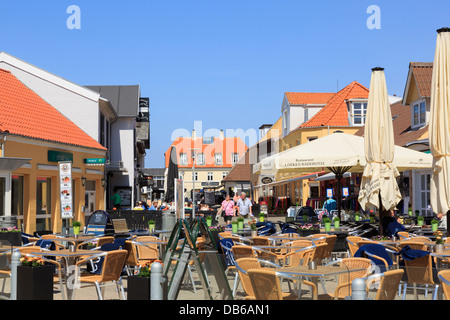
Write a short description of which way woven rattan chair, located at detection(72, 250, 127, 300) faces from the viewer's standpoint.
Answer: facing away from the viewer and to the left of the viewer

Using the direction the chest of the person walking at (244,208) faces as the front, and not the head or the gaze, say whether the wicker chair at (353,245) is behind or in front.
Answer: in front

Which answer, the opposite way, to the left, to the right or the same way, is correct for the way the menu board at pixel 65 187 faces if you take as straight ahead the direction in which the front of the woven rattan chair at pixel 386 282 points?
the opposite way

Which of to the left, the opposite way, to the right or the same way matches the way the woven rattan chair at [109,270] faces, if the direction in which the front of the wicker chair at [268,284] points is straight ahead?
to the left

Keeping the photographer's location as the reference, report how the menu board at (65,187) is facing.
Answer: facing the viewer

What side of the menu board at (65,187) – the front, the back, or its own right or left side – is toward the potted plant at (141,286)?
front

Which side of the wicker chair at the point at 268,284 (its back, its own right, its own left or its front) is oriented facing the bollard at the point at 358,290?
right

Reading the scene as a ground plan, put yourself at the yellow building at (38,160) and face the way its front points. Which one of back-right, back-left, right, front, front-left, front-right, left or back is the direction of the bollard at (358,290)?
front-right

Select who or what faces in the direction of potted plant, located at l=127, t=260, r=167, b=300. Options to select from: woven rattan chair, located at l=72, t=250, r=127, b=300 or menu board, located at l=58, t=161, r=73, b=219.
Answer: the menu board

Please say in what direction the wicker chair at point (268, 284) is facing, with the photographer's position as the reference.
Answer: facing away from the viewer and to the right of the viewer

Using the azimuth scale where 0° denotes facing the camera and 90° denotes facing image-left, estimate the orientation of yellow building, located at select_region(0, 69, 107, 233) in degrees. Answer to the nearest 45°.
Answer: approximately 315°

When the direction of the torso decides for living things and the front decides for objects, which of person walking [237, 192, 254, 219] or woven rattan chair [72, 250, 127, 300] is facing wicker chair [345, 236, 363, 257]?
the person walking

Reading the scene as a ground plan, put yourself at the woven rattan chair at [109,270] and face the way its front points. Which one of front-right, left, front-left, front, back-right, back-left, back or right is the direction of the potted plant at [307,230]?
right

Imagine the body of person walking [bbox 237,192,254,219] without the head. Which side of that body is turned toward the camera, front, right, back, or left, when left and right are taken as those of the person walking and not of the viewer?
front

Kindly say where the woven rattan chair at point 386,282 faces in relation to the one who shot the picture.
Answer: facing away from the viewer and to the left of the viewer

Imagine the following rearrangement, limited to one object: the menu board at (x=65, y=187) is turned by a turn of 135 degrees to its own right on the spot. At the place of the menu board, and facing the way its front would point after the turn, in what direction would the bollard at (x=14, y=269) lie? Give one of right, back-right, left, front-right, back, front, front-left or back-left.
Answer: back-left

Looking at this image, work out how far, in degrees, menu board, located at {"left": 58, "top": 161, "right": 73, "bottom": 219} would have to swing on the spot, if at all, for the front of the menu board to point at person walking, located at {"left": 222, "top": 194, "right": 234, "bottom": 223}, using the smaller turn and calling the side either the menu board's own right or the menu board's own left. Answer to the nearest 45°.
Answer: approximately 135° to the menu board's own left
